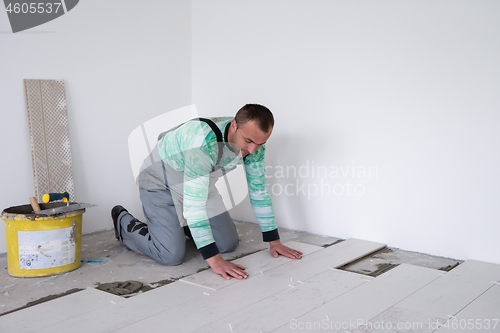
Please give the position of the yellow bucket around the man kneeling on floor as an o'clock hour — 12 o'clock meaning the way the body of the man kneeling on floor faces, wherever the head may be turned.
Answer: The yellow bucket is roughly at 4 o'clock from the man kneeling on floor.

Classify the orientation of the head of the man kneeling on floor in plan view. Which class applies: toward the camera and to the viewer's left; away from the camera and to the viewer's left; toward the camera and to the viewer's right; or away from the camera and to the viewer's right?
toward the camera and to the viewer's right

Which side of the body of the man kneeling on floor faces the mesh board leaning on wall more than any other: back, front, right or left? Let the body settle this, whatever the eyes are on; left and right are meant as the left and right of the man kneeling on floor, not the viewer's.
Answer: back

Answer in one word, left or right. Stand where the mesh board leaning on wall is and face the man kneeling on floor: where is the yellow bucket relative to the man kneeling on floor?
right

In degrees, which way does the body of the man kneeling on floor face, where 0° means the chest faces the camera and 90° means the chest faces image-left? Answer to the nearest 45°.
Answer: approximately 315°
